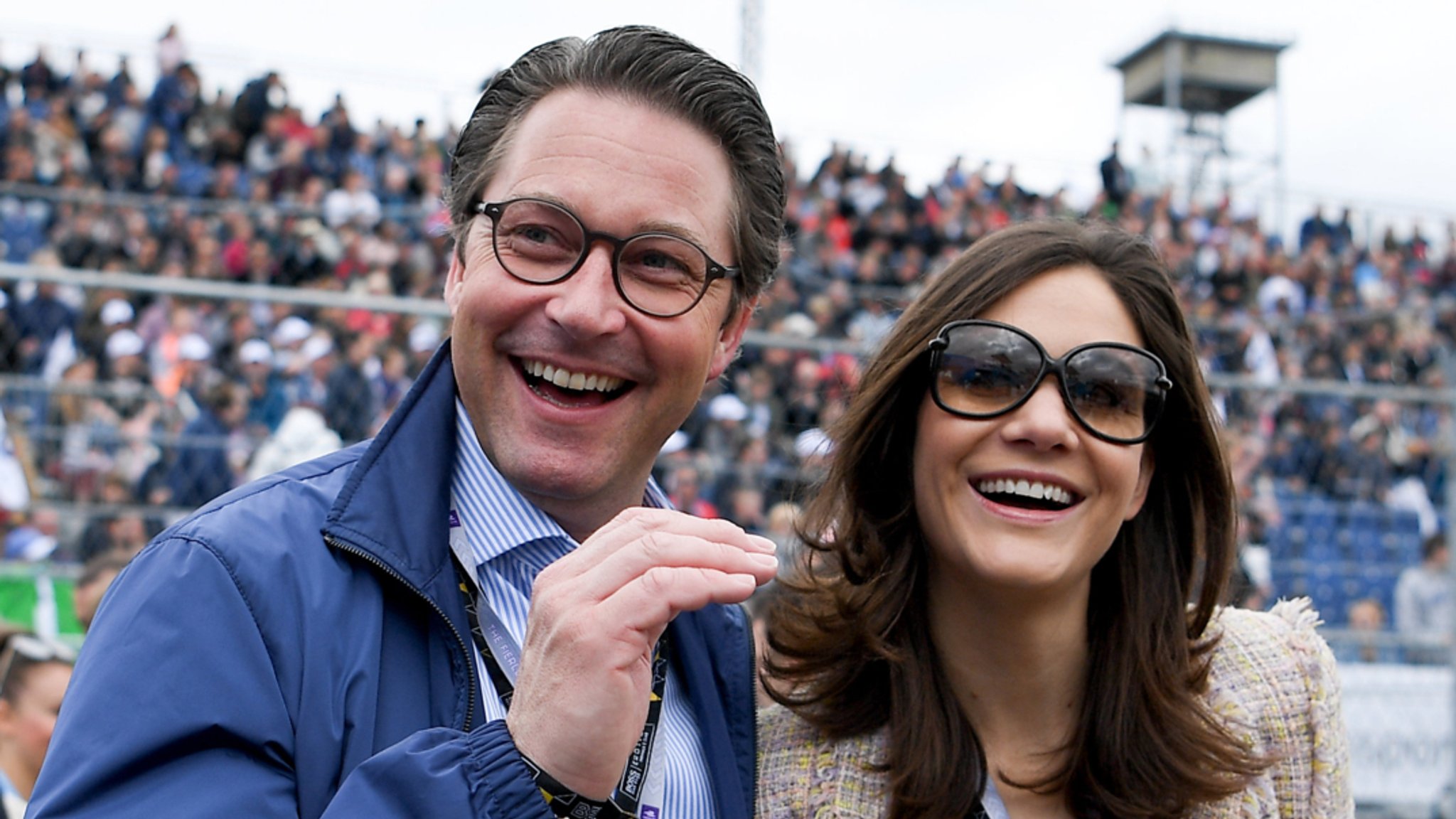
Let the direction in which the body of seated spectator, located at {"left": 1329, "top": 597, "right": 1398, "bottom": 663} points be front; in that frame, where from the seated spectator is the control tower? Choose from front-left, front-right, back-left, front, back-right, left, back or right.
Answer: back

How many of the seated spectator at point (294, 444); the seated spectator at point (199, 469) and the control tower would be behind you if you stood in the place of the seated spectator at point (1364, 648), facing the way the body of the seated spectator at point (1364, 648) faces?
1

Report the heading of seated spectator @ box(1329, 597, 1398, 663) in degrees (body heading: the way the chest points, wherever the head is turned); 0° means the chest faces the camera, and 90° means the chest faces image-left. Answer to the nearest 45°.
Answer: approximately 0°

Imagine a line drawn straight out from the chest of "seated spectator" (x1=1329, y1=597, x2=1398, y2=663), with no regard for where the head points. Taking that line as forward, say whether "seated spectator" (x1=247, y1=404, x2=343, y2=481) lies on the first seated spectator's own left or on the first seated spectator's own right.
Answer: on the first seated spectator's own right

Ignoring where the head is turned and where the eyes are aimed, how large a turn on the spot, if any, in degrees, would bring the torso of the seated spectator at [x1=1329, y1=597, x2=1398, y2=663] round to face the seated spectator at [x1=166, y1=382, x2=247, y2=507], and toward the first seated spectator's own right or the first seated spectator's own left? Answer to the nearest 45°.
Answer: approximately 45° to the first seated spectator's own right

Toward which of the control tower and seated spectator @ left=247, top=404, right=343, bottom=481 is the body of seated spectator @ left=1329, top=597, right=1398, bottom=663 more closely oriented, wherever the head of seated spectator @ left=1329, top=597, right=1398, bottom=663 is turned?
the seated spectator

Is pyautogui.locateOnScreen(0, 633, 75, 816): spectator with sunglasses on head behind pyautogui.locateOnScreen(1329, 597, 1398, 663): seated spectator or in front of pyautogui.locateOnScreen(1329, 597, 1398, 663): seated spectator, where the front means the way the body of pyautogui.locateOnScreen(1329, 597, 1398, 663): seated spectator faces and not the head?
in front

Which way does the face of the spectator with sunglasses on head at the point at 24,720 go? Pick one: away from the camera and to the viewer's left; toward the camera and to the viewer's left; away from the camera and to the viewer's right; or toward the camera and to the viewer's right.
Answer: toward the camera and to the viewer's right

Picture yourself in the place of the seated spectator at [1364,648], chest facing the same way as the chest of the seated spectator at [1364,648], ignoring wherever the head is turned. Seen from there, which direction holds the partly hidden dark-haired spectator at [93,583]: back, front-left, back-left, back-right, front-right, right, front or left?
front-right

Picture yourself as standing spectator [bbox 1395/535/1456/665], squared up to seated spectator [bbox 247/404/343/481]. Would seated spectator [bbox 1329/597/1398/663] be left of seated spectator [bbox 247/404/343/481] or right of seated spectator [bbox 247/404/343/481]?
left
